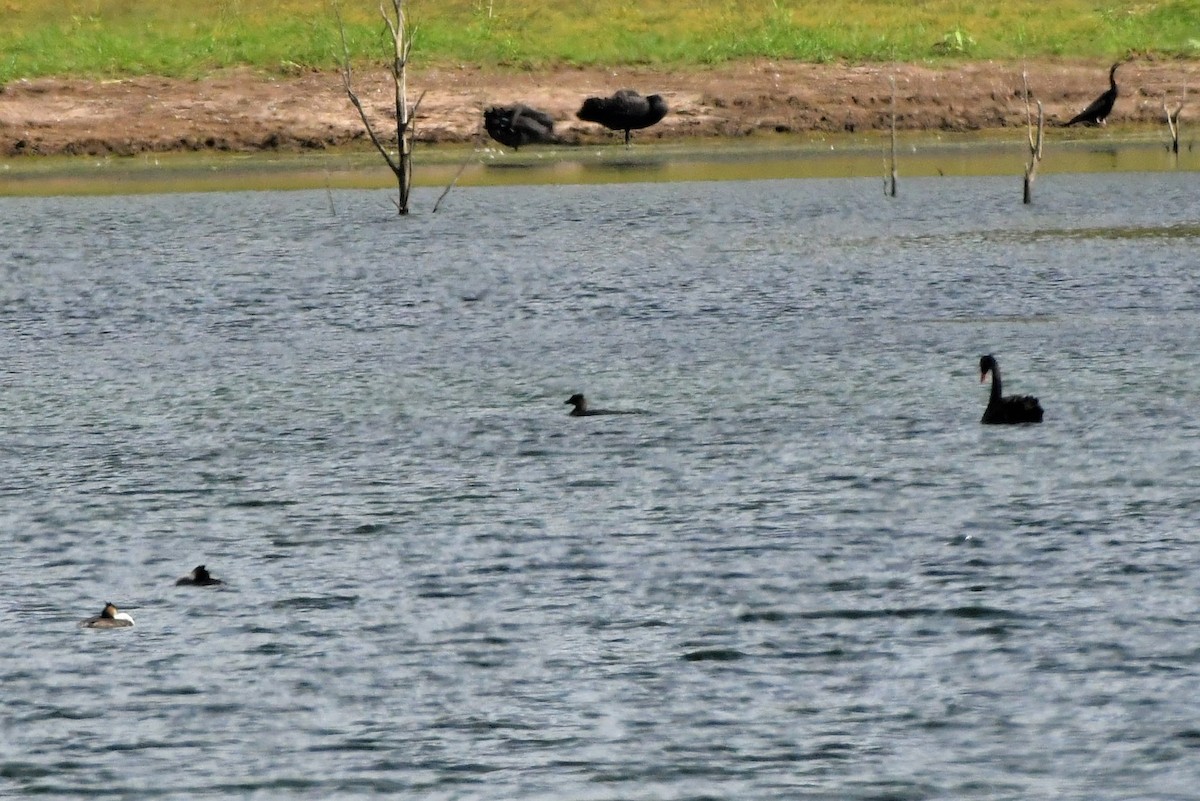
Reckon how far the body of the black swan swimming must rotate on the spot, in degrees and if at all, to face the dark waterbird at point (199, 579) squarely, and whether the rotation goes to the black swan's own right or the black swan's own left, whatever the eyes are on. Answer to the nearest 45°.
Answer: approximately 45° to the black swan's own left

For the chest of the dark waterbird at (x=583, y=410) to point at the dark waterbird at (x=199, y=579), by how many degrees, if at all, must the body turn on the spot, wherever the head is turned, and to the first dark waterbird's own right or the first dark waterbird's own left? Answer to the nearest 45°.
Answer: approximately 90° to the first dark waterbird's own left

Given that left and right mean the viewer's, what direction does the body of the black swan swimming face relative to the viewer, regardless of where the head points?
facing to the left of the viewer

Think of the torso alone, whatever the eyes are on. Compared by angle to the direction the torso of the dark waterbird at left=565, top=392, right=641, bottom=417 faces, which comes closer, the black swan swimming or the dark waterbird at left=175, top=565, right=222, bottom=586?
the dark waterbird

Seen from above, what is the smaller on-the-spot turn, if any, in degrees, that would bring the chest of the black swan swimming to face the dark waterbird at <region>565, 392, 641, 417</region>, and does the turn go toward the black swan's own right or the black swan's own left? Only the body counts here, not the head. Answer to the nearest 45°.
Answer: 0° — it already faces it

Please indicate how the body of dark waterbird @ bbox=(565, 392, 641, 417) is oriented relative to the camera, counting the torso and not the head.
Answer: to the viewer's left

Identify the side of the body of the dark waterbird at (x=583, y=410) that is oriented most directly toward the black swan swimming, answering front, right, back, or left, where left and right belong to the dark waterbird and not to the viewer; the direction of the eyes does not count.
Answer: back

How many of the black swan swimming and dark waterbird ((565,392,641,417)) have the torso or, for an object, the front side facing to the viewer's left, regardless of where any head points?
2
